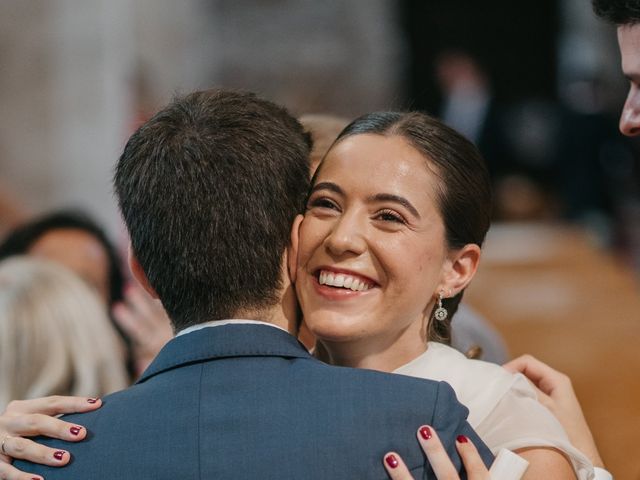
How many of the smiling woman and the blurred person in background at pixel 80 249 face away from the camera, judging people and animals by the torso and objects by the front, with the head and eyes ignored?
0

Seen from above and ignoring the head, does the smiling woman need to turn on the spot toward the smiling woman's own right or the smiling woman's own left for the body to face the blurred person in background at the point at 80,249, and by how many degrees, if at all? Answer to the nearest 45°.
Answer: approximately 90° to the smiling woman's own right

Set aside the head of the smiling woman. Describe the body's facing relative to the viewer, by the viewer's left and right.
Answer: facing the viewer and to the left of the viewer

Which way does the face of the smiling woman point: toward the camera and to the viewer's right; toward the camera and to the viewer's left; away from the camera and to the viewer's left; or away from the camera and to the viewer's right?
toward the camera and to the viewer's left

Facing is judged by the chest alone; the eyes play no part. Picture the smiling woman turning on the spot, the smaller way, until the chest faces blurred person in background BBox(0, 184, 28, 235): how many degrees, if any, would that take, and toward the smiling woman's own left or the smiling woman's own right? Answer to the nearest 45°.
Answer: approximately 90° to the smiling woman's own right

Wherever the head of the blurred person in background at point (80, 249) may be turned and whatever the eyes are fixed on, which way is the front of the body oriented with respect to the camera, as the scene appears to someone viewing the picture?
toward the camera
